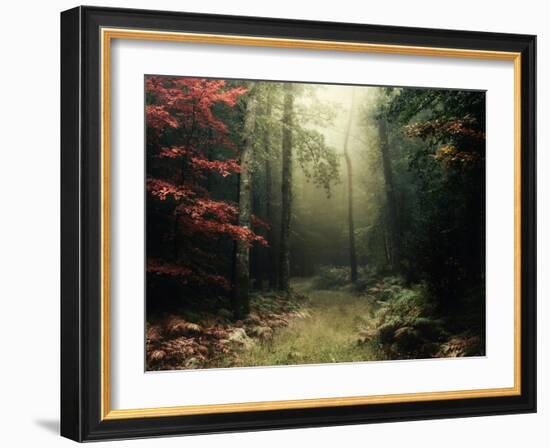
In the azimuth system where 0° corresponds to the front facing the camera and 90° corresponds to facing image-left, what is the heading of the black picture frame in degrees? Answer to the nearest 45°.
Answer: approximately 315°
